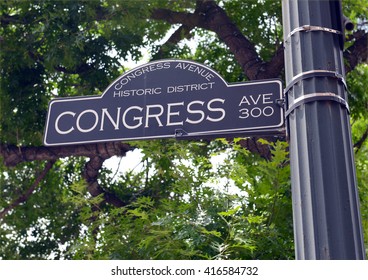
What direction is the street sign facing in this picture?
toward the camera
